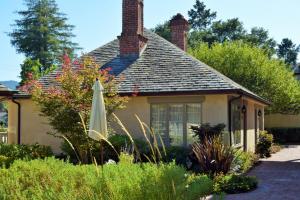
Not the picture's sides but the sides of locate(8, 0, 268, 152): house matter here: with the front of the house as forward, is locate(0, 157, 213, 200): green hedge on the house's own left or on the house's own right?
on the house's own right

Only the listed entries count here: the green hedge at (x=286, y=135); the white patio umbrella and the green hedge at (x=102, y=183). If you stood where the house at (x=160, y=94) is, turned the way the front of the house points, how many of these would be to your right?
2

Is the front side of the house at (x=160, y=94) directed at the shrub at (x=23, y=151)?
no

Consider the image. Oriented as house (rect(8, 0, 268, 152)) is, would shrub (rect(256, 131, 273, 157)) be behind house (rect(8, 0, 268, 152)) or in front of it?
in front

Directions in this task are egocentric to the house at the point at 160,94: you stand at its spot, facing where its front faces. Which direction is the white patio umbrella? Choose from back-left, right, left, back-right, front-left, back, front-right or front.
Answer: right

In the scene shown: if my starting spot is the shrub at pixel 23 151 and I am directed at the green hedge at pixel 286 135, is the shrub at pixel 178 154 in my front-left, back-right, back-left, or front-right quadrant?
front-right

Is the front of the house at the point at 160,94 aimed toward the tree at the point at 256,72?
no

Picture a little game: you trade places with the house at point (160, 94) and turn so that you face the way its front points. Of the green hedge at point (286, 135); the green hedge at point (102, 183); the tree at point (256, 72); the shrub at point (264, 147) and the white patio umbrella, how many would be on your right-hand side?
2

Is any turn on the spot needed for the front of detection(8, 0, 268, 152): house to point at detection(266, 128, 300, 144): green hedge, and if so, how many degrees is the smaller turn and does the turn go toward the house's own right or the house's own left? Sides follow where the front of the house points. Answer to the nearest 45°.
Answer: approximately 45° to the house's own left
